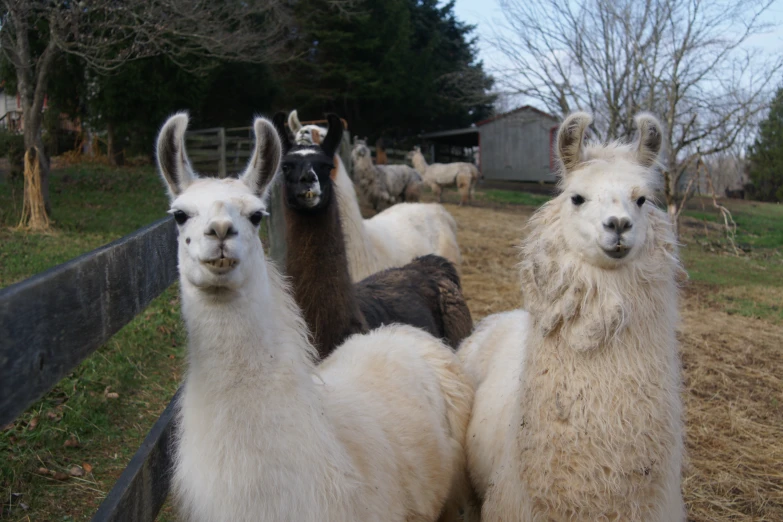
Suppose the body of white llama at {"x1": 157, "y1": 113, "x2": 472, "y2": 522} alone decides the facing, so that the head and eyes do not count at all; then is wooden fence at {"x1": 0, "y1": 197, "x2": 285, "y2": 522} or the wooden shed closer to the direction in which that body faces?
the wooden fence

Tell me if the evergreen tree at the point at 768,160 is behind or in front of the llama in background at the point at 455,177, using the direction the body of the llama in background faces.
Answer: behind

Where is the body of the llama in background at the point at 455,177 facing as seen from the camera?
to the viewer's left

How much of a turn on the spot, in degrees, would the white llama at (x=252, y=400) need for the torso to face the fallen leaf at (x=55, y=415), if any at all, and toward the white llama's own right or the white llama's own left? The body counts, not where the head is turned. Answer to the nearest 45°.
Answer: approximately 90° to the white llama's own right

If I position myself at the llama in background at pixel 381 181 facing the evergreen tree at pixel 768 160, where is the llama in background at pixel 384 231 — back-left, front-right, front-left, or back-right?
back-right

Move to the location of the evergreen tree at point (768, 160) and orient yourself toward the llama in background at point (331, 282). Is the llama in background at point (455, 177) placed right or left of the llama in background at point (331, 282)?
right

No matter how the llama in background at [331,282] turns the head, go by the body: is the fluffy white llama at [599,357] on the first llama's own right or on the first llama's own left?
on the first llama's own left

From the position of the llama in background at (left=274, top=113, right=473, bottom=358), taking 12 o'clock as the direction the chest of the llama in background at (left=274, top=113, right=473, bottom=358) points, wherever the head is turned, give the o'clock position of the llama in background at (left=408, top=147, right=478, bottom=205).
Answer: the llama in background at (left=408, top=147, right=478, bottom=205) is roughly at 5 o'clock from the llama in background at (left=274, top=113, right=473, bottom=358).

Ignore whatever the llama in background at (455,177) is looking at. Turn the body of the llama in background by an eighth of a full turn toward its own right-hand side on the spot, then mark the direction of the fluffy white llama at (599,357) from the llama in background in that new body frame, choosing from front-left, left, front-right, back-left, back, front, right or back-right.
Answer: back-left

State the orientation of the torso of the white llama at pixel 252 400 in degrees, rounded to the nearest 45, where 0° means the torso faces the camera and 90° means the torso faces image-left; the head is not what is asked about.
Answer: approximately 45°

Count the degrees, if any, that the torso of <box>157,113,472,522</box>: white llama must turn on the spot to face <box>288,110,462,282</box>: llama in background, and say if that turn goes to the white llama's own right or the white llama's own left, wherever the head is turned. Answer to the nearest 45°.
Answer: approximately 135° to the white llama's own right

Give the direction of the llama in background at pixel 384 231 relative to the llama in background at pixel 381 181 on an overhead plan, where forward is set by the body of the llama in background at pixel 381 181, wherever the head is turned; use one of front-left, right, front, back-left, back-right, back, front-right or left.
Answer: front-left
